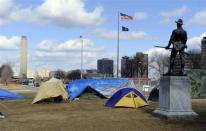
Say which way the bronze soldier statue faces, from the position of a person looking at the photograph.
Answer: facing away from the viewer and to the left of the viewer

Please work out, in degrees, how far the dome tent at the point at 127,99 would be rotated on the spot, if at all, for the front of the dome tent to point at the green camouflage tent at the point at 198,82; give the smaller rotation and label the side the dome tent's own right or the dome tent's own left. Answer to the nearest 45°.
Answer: approximately 90° to the dome tent's own left

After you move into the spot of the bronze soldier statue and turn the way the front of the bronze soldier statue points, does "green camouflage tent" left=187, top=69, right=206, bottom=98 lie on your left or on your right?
on your right

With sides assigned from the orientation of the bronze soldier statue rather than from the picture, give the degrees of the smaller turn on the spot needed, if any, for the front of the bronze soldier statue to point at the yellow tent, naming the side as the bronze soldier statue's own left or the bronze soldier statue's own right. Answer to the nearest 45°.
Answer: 0° — it already faces it

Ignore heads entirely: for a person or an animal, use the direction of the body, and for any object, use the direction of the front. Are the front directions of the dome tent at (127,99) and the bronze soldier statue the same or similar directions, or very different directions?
very different directions

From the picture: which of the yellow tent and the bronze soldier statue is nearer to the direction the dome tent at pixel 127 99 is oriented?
the bronze soldier statue

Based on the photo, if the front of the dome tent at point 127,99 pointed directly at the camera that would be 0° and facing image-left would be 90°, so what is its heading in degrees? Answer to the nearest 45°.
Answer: approximately 315°
